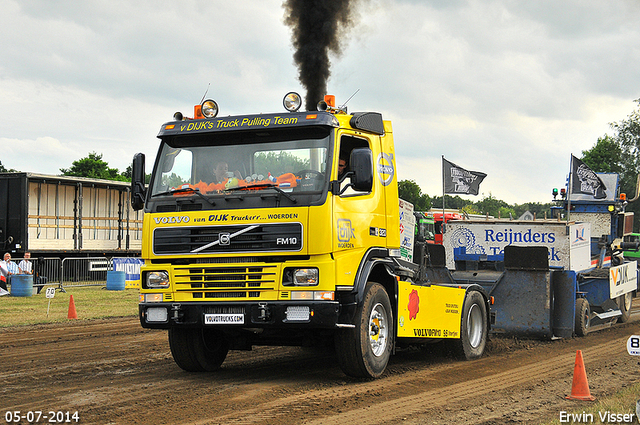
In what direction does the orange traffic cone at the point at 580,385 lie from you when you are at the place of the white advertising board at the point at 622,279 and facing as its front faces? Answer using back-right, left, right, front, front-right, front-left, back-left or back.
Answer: front-right

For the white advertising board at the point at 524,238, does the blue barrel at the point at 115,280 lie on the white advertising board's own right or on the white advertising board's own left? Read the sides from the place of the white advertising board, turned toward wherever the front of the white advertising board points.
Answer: on the white advertising board's own right

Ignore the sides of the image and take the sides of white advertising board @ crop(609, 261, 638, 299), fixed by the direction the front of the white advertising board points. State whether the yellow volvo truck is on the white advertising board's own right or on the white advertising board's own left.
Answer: on the white advertising board's own right

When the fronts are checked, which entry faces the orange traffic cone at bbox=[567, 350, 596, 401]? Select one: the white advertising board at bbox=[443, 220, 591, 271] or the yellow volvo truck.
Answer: the white advertising board

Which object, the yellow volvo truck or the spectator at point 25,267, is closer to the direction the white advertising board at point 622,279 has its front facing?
the yellow volvo truck

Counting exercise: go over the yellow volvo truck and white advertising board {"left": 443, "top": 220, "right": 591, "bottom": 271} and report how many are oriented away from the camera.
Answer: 0

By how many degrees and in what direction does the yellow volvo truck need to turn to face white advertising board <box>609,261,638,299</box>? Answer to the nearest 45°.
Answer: approximately 180°

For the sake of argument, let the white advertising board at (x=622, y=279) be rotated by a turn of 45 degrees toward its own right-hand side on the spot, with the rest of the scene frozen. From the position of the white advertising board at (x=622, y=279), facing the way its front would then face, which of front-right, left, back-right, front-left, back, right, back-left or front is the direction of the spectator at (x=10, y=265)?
right

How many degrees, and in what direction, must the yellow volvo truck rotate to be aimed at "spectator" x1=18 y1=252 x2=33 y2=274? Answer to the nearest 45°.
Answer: approximately 90° to its right

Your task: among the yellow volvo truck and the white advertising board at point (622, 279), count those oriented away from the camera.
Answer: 0

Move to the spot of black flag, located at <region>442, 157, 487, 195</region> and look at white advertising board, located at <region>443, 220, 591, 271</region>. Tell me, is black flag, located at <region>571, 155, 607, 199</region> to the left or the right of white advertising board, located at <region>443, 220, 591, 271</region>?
left

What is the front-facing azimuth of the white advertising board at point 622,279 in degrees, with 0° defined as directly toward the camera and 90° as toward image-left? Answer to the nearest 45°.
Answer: approximately 315°

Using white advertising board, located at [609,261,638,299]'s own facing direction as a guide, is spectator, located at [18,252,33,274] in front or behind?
behind

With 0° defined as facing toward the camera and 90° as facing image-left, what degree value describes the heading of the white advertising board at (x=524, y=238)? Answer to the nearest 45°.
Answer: approximately 0°
